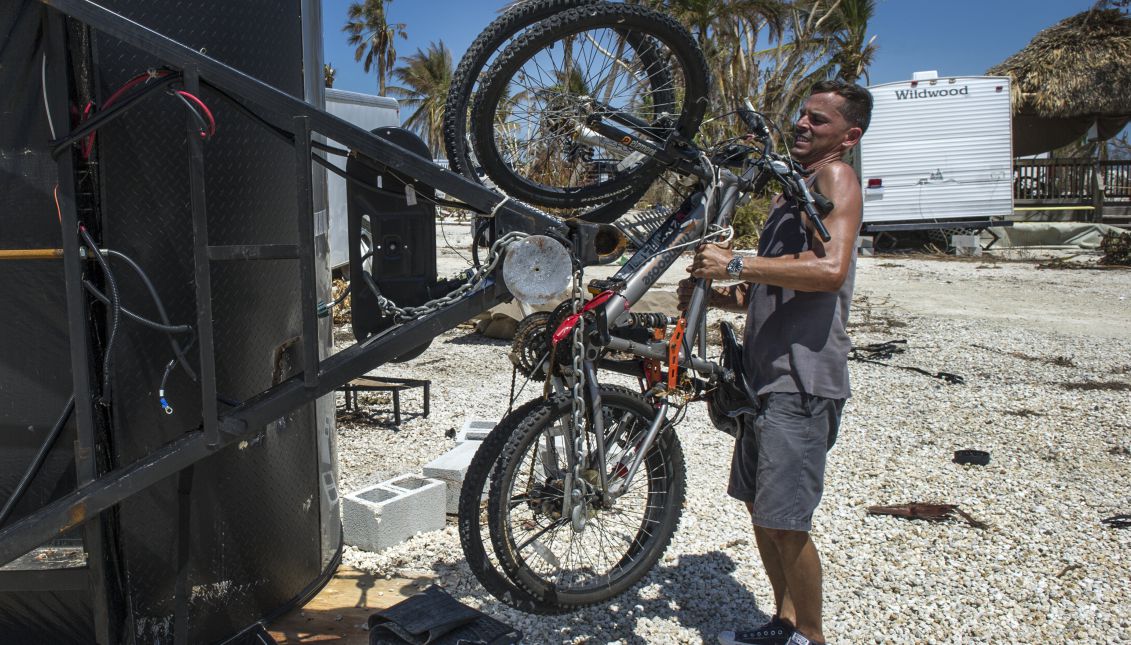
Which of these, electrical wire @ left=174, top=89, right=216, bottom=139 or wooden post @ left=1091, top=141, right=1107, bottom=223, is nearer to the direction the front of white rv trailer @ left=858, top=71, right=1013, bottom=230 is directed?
the wooden post

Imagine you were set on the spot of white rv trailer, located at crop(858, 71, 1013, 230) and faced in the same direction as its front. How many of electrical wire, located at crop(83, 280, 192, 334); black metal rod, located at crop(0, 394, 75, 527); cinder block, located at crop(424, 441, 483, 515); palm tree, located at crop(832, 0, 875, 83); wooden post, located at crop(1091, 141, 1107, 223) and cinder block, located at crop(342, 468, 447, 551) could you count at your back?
4

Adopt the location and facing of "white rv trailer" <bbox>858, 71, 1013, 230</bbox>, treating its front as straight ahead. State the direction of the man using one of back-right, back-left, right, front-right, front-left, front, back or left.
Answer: back

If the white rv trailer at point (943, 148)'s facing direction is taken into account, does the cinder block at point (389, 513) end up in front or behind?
behind

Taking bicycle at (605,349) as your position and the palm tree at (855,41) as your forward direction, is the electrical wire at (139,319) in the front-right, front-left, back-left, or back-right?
back-left

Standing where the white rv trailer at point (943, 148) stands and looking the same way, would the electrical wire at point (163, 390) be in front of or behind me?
behind

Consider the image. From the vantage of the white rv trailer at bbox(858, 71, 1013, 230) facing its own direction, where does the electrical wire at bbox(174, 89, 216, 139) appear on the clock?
The electrical wire is roughly at 6 o'clock from the white rv trailer.

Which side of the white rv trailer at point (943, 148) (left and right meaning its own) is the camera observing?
back

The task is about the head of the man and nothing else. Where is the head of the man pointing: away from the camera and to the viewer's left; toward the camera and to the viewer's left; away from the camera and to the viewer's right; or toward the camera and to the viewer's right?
toward the camera and to the viewer's left

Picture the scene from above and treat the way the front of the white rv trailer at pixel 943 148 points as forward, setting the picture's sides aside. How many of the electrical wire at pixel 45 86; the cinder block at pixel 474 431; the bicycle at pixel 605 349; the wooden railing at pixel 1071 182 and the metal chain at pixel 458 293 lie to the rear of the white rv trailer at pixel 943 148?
4

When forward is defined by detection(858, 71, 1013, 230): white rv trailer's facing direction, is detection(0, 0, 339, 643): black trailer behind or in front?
behind

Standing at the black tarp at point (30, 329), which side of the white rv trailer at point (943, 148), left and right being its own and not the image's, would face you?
back

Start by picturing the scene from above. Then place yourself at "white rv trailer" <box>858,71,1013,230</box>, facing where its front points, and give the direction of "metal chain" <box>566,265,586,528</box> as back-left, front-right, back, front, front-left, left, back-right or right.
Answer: back
